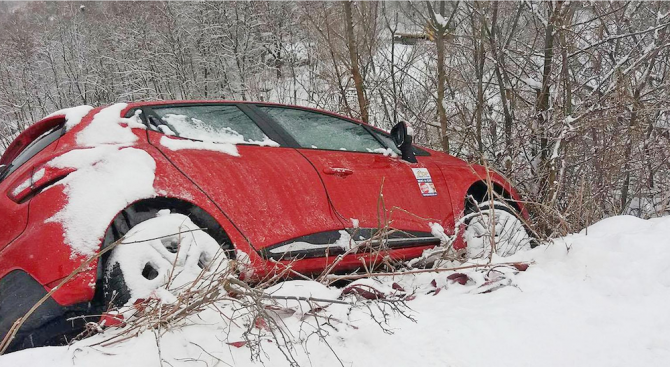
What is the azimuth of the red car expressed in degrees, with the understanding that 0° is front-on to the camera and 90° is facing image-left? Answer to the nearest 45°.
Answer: approximately 225°
